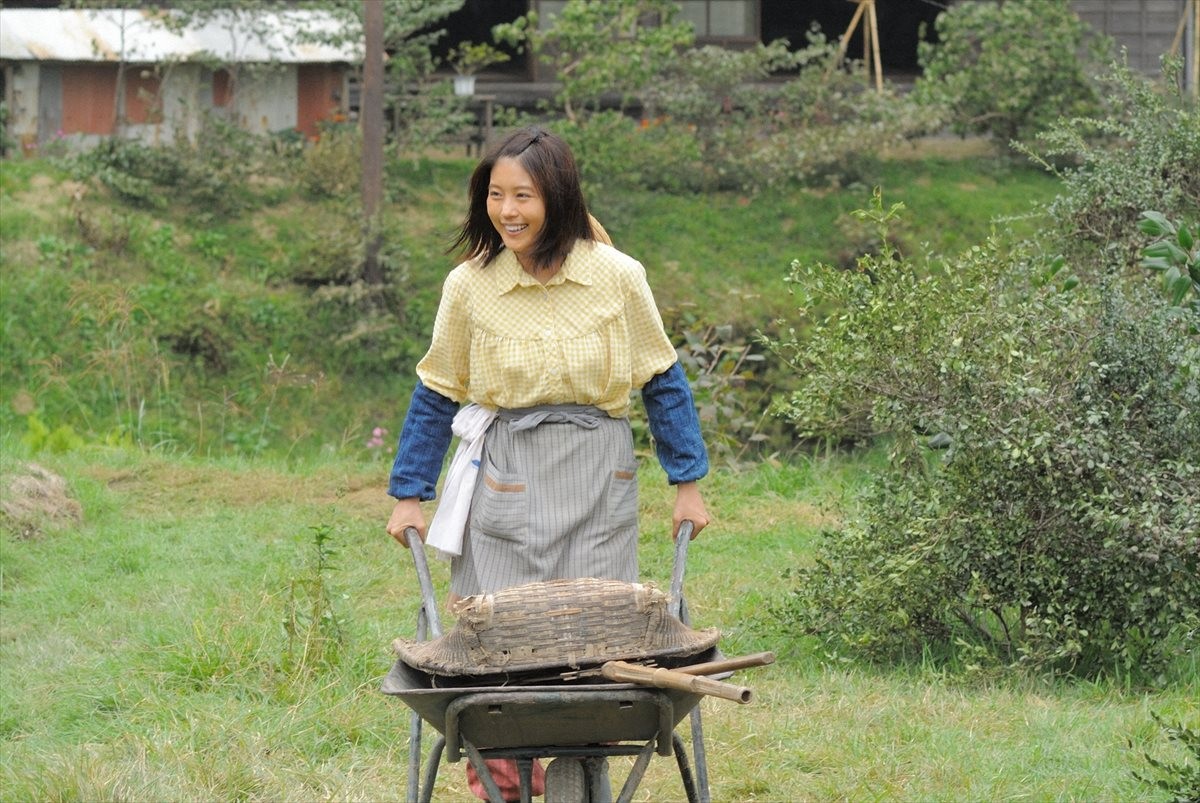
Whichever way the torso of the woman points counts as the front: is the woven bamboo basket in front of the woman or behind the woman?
in front

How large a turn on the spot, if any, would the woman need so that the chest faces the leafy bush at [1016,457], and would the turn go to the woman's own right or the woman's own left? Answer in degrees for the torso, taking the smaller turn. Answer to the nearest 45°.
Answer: approximately 135° to the woman's own left

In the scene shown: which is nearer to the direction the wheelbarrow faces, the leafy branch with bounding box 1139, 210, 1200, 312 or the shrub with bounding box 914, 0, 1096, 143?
the leafy branch

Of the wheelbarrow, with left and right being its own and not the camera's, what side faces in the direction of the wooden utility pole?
back

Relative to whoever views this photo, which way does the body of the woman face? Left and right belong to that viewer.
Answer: facing the viewer

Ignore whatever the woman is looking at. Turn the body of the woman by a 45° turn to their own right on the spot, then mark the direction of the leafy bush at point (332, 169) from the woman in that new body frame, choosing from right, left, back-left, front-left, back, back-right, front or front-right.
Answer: back-right

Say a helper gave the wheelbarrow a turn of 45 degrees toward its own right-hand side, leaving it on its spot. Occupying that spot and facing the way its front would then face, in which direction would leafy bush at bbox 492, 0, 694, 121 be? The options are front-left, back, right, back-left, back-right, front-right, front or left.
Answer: back-right

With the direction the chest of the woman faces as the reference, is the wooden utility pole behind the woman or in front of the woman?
behind

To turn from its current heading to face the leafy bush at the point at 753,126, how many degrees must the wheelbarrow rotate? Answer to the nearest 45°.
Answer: approximately 180°

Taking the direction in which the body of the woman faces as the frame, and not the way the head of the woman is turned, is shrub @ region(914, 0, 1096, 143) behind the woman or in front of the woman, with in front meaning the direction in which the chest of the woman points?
behind

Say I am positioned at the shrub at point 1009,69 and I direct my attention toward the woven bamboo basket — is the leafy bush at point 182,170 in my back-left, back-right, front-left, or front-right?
front-right
